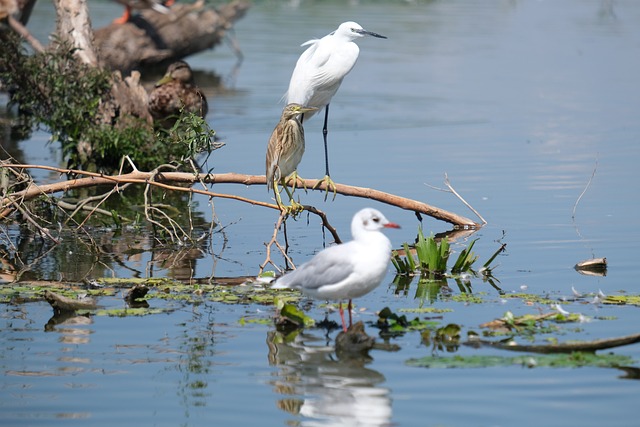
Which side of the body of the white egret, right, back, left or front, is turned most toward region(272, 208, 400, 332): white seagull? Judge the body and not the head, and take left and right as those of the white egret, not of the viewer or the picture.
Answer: right

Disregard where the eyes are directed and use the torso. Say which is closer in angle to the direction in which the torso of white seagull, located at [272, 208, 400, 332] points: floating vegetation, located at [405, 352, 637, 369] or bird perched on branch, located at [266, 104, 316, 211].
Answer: the floating vegetation

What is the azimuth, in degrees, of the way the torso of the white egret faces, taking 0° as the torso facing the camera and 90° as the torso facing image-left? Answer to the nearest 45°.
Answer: approximately 270°

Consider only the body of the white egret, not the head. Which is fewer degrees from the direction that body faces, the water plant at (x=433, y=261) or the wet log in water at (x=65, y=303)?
the water plant

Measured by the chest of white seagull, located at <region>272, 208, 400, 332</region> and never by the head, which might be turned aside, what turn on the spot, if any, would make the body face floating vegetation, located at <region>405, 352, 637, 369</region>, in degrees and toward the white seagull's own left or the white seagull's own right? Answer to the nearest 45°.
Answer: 0° — it already faces it

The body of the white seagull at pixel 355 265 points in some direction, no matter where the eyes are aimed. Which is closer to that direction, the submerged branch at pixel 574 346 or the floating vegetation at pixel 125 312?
the submerged branch

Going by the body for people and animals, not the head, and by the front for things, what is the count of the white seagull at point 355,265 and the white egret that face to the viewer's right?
2

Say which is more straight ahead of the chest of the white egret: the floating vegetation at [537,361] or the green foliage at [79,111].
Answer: the floating vegetation

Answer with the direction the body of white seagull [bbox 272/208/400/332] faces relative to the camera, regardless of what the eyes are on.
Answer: to the viewer's right
